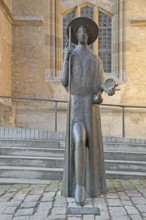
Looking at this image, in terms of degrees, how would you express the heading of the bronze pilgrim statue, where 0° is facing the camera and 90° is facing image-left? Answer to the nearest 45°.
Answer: approximately 0°
